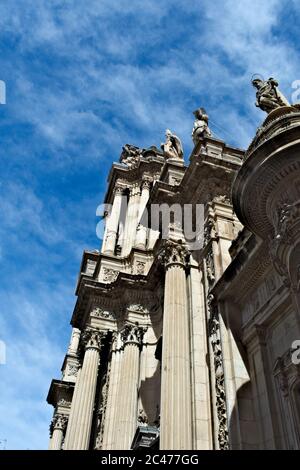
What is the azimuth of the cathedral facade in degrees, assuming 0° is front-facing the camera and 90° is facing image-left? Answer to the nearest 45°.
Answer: approximately 45°
